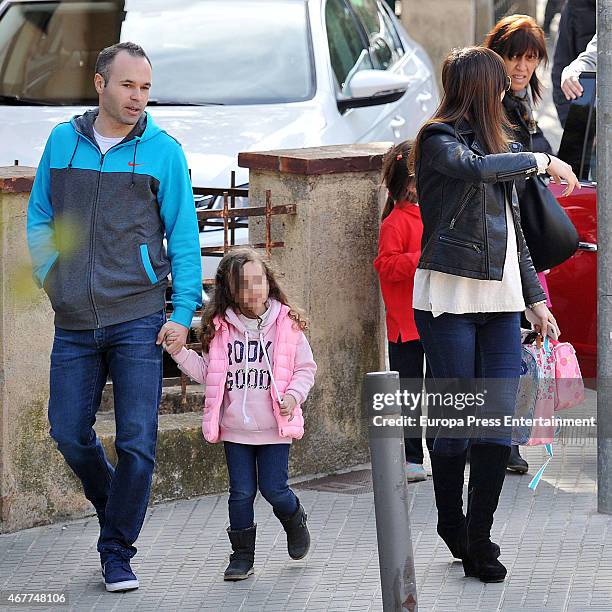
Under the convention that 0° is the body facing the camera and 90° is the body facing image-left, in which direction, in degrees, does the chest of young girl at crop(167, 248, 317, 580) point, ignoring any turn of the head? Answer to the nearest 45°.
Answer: approximately 0°

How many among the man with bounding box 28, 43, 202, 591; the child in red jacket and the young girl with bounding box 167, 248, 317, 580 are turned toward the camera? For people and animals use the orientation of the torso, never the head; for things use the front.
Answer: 2

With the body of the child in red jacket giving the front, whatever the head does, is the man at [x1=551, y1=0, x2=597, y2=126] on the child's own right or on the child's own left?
on the child's own left

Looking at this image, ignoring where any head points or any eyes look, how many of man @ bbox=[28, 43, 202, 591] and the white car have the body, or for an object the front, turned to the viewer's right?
0

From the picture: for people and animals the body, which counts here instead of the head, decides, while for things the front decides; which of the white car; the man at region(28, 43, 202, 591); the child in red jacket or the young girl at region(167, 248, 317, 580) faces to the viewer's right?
the child in red jacket

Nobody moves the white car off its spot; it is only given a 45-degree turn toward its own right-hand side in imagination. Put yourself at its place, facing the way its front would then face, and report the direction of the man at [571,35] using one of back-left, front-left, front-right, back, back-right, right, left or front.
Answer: back

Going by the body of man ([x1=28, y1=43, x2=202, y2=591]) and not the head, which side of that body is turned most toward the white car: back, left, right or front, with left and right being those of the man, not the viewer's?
back

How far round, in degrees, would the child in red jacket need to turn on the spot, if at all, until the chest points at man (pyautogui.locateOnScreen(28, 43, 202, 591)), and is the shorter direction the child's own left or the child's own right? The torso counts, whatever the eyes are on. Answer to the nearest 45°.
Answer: approximately 135° to the child's own right

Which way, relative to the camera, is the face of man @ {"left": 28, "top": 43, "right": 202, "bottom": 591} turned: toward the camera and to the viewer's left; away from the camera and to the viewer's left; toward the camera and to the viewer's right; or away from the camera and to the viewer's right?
toward the camera and to the viewer's right

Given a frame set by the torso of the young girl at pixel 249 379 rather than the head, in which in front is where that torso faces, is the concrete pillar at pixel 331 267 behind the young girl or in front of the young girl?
behind

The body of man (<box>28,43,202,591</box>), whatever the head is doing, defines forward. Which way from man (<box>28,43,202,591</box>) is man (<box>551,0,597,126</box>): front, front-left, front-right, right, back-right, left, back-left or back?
back-left

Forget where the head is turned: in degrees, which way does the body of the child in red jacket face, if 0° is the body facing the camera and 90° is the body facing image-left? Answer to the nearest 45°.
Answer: approximately 270°
